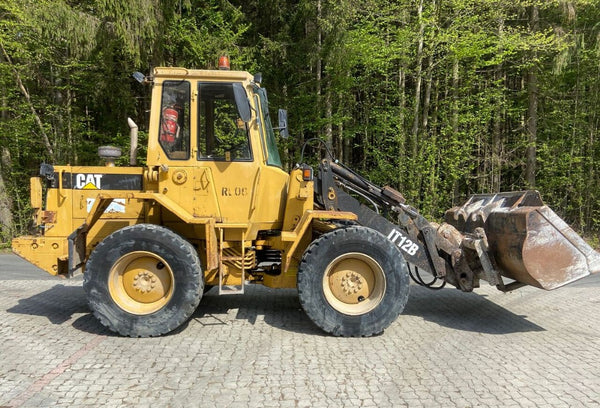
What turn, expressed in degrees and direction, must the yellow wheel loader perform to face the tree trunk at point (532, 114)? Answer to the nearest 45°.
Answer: approximately 45° to its left

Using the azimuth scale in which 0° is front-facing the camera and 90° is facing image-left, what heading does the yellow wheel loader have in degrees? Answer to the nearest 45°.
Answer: approximately 270°
